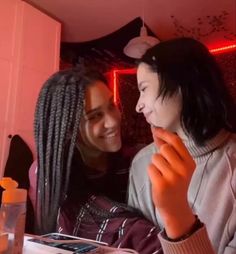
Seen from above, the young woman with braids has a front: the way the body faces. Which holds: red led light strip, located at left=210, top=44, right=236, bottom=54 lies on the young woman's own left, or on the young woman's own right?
on the young woman's own left

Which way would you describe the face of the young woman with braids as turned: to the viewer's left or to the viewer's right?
to the viewer's right

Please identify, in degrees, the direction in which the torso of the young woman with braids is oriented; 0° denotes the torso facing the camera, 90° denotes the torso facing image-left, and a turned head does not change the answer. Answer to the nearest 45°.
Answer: approximately 315°
